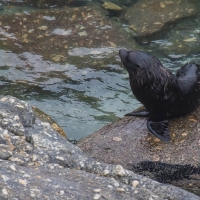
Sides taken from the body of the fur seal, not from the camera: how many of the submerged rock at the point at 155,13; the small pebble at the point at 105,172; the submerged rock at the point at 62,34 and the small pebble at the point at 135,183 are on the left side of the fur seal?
2

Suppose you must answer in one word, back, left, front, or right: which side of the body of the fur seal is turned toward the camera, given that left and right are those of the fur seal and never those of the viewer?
left

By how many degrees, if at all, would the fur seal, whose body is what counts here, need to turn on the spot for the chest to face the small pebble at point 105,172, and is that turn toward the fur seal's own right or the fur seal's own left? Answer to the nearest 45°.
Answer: approximately 90° to the fur seal's own left

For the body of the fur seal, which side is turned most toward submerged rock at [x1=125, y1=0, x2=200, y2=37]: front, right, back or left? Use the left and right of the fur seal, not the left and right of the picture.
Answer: right

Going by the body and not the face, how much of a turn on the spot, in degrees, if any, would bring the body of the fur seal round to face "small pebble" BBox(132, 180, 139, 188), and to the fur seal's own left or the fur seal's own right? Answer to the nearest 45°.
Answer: approximately 90° to the fur seal's own left

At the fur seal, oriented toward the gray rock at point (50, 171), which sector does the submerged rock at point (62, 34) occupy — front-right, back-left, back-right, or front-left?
back-right

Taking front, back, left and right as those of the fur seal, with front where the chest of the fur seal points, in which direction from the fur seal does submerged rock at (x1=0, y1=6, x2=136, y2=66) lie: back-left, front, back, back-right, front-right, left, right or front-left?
front-right

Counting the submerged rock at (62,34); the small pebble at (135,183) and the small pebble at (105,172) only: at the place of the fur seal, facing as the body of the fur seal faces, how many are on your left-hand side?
2

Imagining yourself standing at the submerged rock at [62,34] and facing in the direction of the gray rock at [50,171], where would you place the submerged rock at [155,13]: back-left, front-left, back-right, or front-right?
back-left

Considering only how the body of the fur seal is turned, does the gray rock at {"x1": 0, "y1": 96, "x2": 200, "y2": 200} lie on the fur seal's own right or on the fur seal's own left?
on the fur seal's own left
